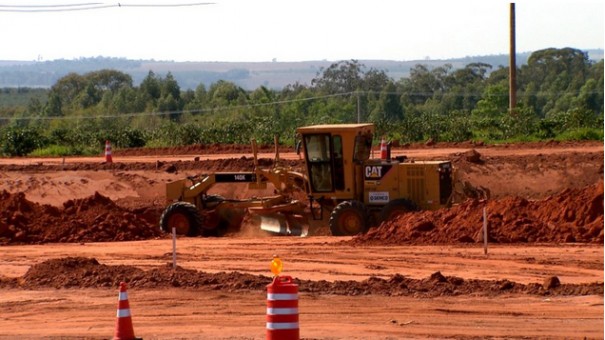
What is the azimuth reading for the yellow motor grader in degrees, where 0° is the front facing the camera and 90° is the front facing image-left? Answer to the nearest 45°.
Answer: approximately 90°

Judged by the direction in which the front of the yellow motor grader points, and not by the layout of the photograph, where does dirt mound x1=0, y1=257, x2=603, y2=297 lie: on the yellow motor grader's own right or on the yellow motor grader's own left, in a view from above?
on the yellow motor grader's own left

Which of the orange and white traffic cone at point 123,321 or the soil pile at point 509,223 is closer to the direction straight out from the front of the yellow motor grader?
the orange and white traffic cone

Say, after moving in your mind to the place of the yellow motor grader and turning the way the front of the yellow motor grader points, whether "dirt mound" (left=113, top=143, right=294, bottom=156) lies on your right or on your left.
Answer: on your right

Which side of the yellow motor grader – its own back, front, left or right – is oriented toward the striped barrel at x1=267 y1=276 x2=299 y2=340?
left

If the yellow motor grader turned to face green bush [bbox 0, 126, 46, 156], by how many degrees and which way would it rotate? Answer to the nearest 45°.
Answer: approximately 45° to its right

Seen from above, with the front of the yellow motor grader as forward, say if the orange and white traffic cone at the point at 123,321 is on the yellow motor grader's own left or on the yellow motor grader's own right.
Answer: on the yellow motor grader's own left
